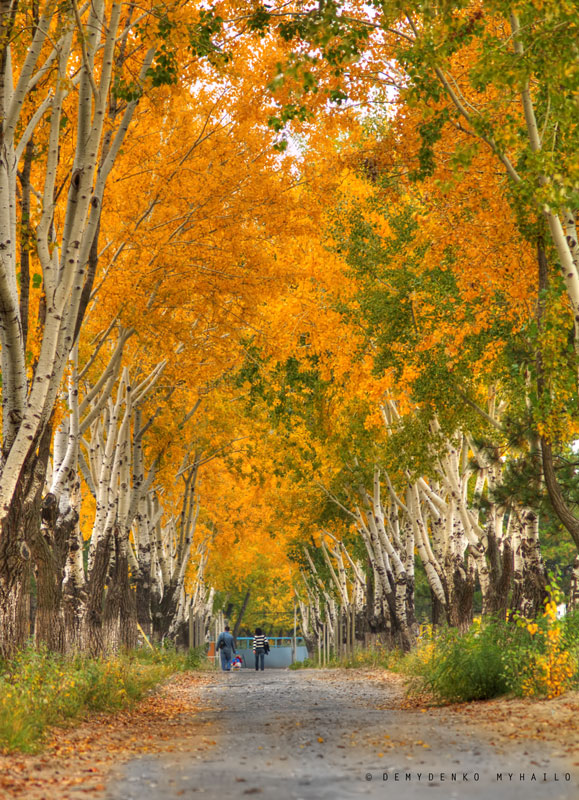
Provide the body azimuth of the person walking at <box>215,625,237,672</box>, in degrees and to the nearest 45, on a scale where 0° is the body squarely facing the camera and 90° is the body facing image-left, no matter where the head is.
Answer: approximately 180°

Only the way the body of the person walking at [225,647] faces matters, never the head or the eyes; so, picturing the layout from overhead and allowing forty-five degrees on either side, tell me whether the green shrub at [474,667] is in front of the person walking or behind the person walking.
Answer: behind
